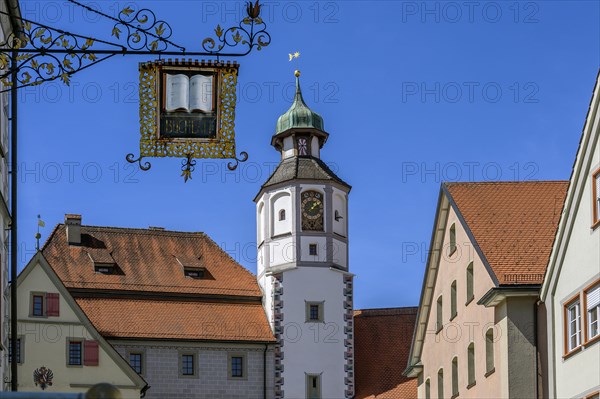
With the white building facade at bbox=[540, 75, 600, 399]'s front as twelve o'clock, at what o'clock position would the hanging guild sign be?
The hanging guild sign is roughly at 11 o'clock from the white building facade.

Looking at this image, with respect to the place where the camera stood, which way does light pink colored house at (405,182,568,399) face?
facing the viewer and to the left of the viewer

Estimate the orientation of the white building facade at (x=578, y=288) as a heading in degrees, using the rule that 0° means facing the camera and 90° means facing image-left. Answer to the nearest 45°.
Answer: approximately 45°

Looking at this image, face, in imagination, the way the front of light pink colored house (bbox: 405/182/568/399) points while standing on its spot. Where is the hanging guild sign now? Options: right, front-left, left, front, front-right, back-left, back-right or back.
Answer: front-left
